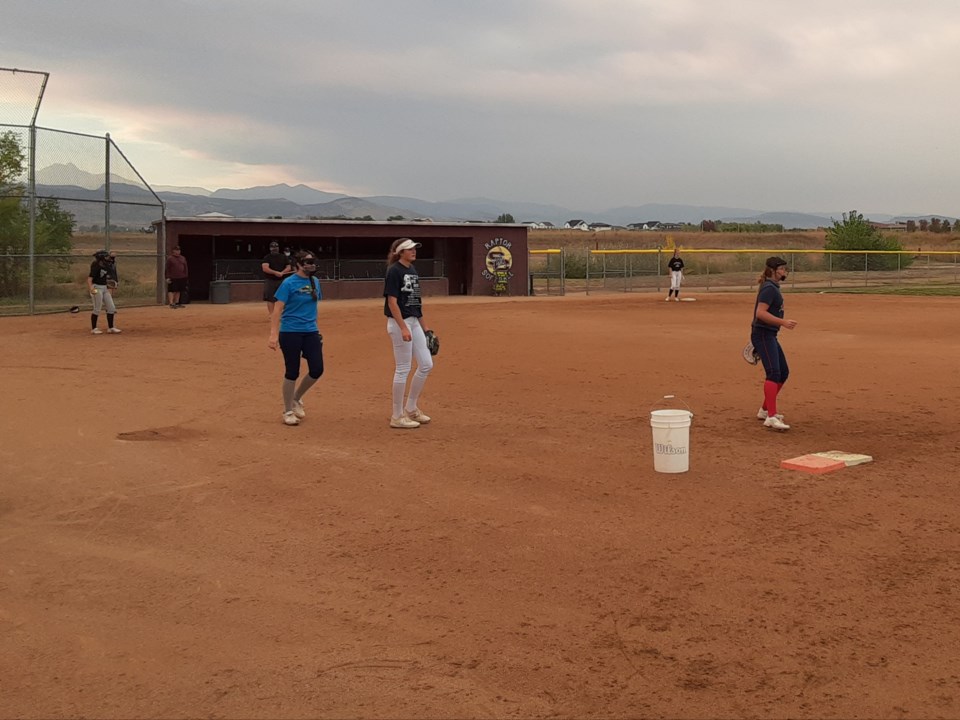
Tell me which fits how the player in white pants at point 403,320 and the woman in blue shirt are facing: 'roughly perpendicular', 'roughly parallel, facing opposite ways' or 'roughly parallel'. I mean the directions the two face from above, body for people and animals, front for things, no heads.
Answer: roughly parallel

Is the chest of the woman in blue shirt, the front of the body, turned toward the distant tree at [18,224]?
no

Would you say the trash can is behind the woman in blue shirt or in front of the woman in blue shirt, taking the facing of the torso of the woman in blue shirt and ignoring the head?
behind

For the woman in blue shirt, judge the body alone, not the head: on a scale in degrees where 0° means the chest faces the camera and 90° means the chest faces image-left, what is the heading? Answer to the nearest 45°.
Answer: approximately 315°

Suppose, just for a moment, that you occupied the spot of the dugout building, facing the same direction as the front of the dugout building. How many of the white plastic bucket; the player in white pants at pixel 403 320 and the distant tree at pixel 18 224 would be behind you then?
0

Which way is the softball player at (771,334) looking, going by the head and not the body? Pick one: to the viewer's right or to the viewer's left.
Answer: to the viewer's right

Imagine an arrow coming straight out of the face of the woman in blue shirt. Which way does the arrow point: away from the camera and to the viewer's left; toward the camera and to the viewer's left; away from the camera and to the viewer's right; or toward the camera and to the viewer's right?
toward the camera and to the viewer's right

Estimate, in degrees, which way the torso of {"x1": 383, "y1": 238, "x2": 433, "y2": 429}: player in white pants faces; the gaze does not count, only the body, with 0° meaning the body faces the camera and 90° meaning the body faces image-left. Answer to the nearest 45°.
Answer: approximately 315°

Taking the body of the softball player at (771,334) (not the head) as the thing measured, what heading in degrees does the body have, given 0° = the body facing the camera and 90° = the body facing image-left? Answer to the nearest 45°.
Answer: approximately 270°

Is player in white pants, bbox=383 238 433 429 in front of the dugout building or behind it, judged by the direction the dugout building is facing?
in front

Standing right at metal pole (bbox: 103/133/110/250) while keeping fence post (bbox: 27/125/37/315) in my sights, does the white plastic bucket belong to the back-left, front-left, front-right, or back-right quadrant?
front-left

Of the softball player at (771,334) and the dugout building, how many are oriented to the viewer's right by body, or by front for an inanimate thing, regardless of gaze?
1

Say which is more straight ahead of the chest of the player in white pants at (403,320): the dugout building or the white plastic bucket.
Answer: the white plastic bucket

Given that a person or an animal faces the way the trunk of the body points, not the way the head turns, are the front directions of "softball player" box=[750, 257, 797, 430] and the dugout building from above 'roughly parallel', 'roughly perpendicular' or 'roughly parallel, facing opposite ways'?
roughly perpendicular

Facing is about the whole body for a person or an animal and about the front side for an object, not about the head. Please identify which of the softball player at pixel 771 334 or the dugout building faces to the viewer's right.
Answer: the softball player
